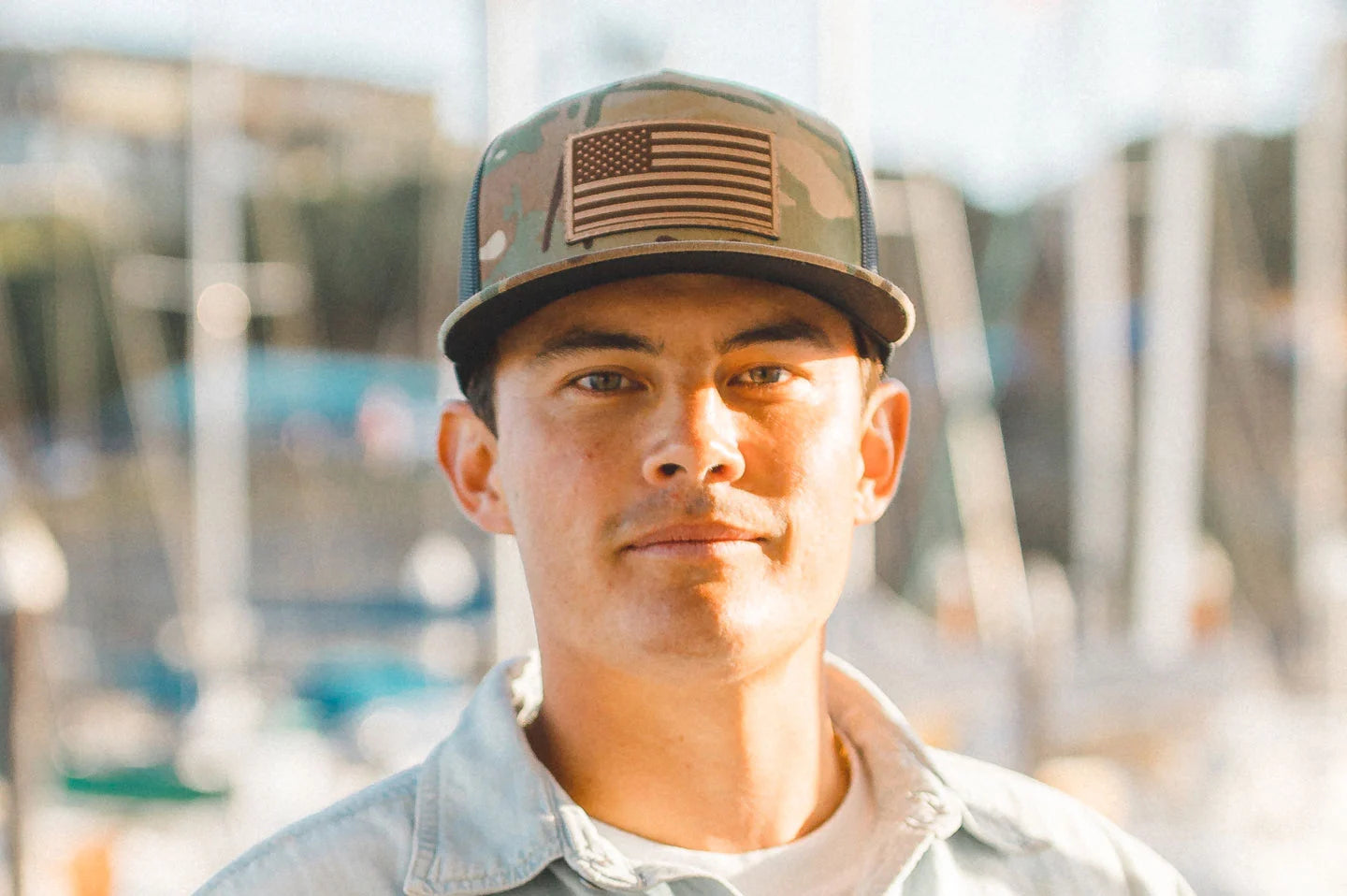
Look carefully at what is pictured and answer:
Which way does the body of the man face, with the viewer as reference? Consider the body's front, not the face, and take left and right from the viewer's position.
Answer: facing the viewer

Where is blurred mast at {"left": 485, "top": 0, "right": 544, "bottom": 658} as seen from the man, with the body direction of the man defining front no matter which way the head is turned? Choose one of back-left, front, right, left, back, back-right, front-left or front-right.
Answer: back

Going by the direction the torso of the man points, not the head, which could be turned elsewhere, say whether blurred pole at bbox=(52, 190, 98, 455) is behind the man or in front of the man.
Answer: behind

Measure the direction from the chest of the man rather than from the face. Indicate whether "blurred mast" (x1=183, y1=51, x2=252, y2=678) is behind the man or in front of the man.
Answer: behind

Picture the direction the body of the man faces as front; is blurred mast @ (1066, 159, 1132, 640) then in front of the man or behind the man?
behind

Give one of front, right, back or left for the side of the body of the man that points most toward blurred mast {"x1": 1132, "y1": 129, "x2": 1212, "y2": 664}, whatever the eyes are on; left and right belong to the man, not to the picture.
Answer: back

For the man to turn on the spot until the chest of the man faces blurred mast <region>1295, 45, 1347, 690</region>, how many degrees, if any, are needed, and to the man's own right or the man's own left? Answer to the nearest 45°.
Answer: approximately 135° to the man's own left
